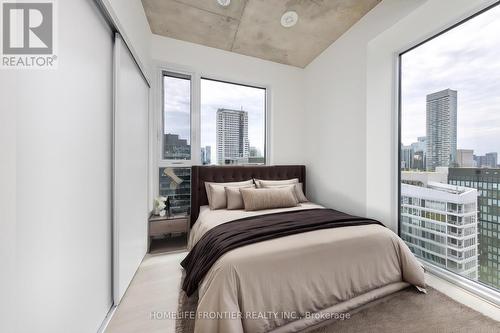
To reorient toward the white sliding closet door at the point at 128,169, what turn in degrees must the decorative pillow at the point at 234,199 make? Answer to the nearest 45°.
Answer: approximately 45° to its right

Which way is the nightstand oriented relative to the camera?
toward the camera

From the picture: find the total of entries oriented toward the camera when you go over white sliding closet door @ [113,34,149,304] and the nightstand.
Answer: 1

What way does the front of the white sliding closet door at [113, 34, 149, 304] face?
to the viewer's right

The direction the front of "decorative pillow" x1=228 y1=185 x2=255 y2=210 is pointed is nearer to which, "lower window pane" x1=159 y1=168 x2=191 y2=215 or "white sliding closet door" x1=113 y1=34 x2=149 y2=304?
the white sliding closet door

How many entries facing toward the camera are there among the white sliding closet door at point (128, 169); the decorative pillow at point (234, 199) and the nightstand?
2

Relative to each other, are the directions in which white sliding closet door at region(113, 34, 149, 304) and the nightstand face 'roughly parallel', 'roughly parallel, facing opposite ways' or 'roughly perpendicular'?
roughly perpendicular

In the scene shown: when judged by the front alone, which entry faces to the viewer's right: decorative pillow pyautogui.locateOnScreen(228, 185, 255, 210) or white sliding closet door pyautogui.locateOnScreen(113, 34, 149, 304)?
the white sliding closet door

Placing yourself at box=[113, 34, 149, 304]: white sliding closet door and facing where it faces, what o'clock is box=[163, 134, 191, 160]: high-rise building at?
The high-rise building is roughly at 10 o'clock from the white sliding closet door.

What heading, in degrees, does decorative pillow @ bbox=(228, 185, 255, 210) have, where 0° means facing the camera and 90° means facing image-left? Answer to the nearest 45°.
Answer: approximately 0°
